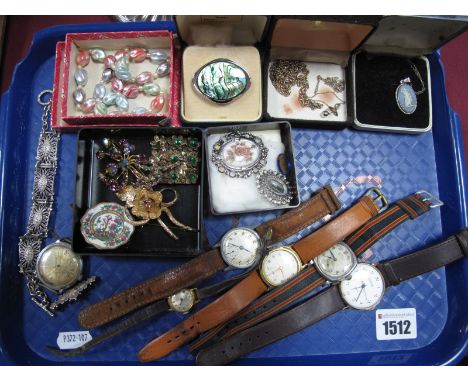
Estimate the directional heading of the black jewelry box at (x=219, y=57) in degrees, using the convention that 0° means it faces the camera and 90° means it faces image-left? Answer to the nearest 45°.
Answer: approximately 0°

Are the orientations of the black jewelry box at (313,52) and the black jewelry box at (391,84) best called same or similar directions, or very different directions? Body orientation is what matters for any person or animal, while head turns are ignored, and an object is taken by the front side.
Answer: same or similar directions

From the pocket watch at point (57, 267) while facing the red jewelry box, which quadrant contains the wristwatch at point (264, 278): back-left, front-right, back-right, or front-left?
front-right

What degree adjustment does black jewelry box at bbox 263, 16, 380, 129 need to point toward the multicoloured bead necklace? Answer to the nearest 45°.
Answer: approximately 90° to its right

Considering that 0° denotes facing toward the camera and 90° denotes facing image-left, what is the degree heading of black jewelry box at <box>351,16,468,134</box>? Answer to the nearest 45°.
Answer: approximately 0°

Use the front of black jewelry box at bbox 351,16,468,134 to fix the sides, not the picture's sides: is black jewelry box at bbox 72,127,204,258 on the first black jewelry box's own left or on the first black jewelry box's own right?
on the first black jewelry box's own right

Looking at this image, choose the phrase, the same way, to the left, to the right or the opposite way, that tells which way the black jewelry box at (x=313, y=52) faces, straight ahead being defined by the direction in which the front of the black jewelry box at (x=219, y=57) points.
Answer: the same way

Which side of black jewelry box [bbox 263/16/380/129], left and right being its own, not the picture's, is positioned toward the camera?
front
